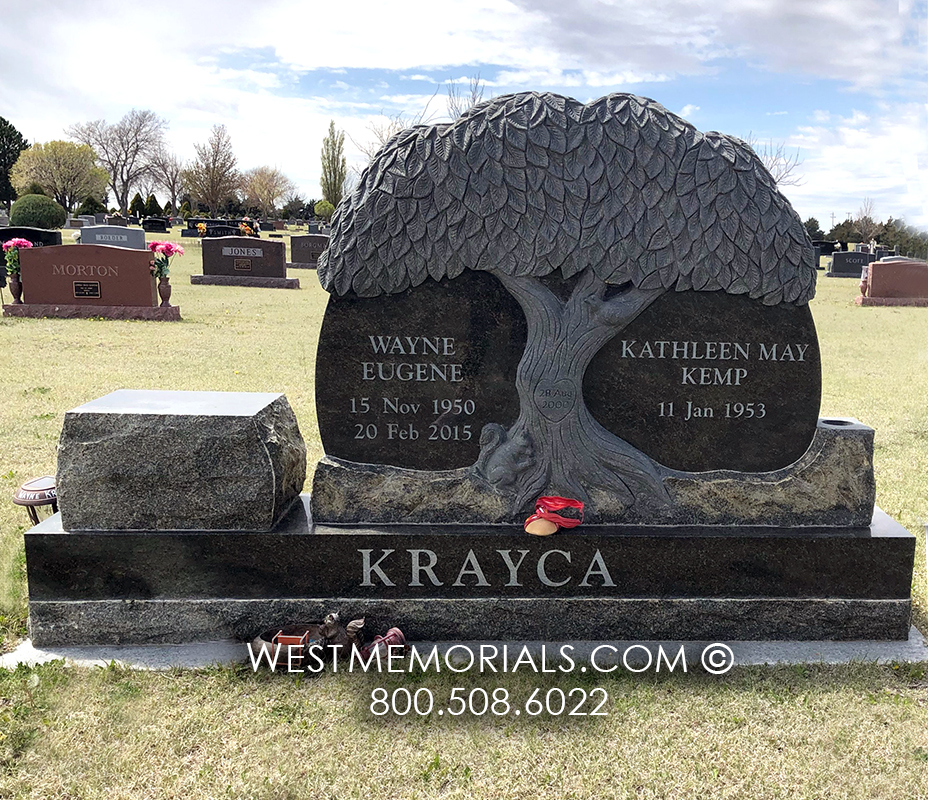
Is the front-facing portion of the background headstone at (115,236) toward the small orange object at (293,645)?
yes

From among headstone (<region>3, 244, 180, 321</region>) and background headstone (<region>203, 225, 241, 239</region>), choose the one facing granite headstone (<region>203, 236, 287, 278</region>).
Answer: the background headstone

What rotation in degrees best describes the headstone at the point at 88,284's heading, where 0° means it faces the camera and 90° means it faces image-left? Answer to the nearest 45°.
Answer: approximately 0°

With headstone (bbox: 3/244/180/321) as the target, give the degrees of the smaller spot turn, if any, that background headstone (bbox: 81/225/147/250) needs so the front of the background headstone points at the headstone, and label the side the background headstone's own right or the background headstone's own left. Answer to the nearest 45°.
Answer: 0° — it already faces it

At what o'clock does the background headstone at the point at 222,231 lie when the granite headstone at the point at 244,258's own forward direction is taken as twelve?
The background headstone is roughly at 6 o'clock from the granite headstone.

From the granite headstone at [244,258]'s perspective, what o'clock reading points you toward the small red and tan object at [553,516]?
The small red and tan object is roughly at 12 o'clock from the granite headstone.

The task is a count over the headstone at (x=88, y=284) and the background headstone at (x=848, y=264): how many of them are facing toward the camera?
2

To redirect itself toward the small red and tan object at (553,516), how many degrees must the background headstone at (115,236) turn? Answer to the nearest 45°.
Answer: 0° — it already faces it

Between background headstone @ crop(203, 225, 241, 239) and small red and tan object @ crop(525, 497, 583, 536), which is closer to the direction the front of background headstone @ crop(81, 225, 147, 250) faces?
the small red and tan object

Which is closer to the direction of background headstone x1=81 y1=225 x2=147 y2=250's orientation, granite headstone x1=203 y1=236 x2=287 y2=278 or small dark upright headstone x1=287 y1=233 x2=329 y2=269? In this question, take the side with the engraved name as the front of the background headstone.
the granite headstone

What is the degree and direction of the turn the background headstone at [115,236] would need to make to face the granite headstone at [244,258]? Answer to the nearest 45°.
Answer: approximately 45° to its left

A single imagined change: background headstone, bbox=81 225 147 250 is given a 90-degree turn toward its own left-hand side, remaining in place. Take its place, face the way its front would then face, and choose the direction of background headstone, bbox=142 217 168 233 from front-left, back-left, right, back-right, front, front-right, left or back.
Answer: left

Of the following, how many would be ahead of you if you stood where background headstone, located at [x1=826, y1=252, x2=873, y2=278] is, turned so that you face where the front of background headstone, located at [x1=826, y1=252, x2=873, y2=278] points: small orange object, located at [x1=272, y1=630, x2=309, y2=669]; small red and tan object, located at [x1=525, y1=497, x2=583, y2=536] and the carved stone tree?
3
